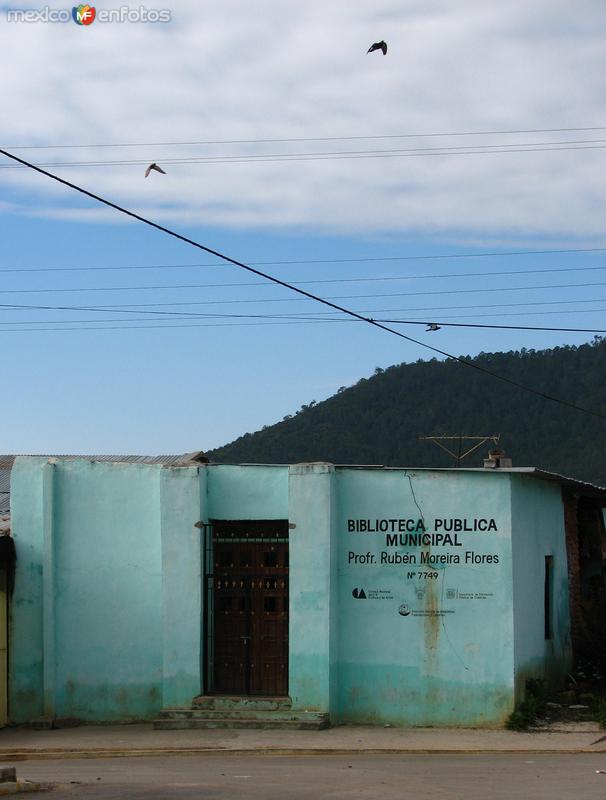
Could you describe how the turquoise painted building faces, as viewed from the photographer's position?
facing the viewer
